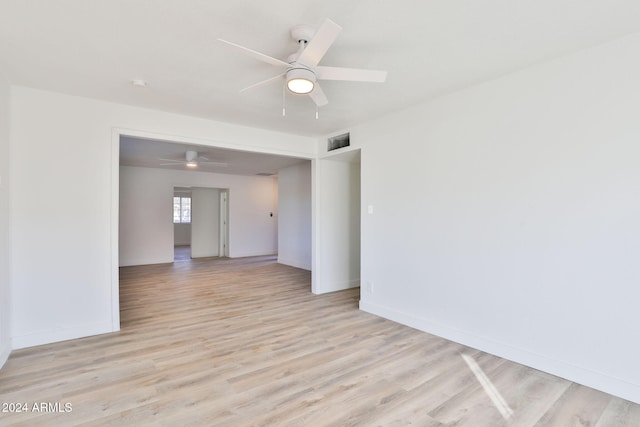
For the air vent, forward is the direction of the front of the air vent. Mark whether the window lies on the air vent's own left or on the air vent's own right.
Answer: on the air vent's own right

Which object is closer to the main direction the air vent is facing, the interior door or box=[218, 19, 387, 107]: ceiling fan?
the ceiling fan

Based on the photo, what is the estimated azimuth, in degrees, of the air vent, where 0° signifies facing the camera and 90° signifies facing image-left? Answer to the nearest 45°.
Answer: approximately 45°

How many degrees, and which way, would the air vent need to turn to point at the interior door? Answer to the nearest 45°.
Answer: approximately 90° to its right

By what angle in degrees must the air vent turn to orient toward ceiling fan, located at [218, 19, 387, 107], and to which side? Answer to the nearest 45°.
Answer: approximately 45° to its left

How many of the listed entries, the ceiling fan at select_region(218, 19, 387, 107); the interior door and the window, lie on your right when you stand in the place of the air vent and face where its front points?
2
